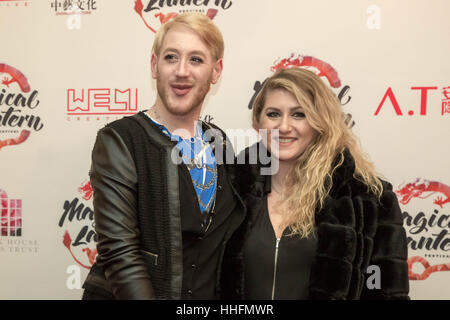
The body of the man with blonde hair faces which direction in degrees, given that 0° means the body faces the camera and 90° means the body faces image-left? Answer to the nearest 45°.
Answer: approximately 315°
